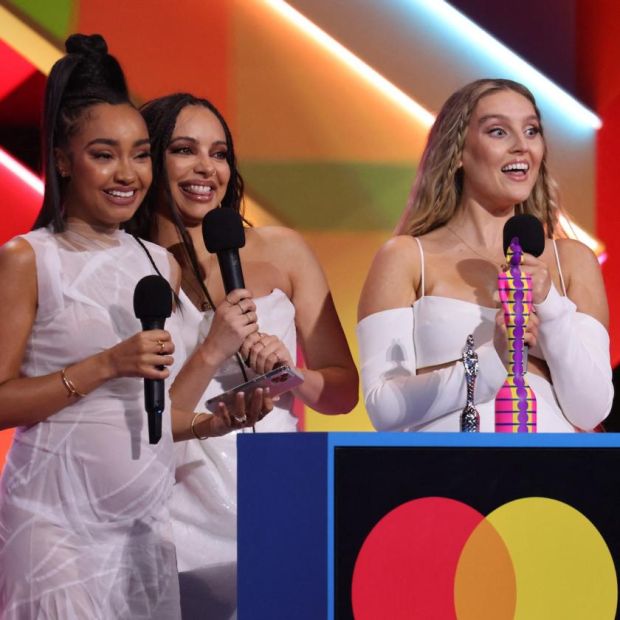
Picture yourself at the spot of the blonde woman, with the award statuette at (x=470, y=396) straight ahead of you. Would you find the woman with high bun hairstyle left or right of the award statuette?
right

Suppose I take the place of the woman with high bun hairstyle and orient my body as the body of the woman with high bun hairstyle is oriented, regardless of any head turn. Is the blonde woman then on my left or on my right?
on my left

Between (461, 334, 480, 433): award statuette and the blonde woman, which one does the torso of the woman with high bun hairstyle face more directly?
the award statuette

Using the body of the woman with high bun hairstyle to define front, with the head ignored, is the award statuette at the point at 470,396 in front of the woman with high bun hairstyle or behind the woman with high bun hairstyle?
in front

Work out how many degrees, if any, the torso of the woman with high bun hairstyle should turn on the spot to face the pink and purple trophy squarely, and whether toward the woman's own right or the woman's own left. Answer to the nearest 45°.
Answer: approximately 45° to the woman's own left

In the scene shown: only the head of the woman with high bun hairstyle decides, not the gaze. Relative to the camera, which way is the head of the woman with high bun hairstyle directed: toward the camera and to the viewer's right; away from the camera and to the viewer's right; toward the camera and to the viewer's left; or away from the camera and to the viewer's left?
toward the camera and to the viewer's right
